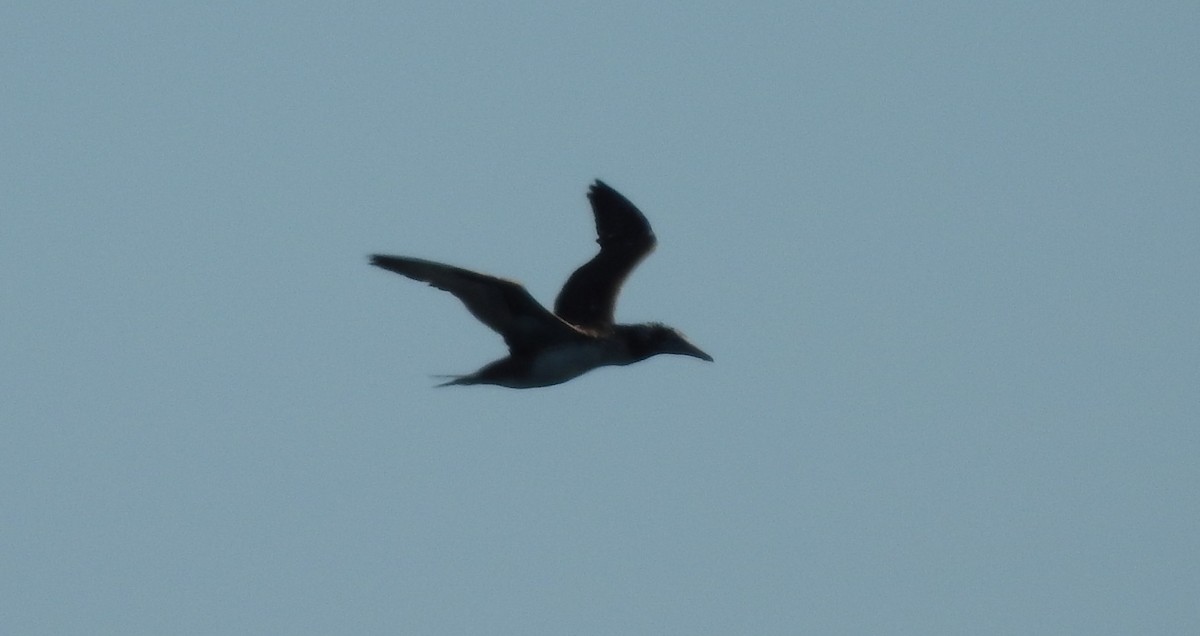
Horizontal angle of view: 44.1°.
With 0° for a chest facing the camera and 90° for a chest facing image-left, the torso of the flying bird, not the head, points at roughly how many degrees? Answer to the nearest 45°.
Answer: approximately 270°
